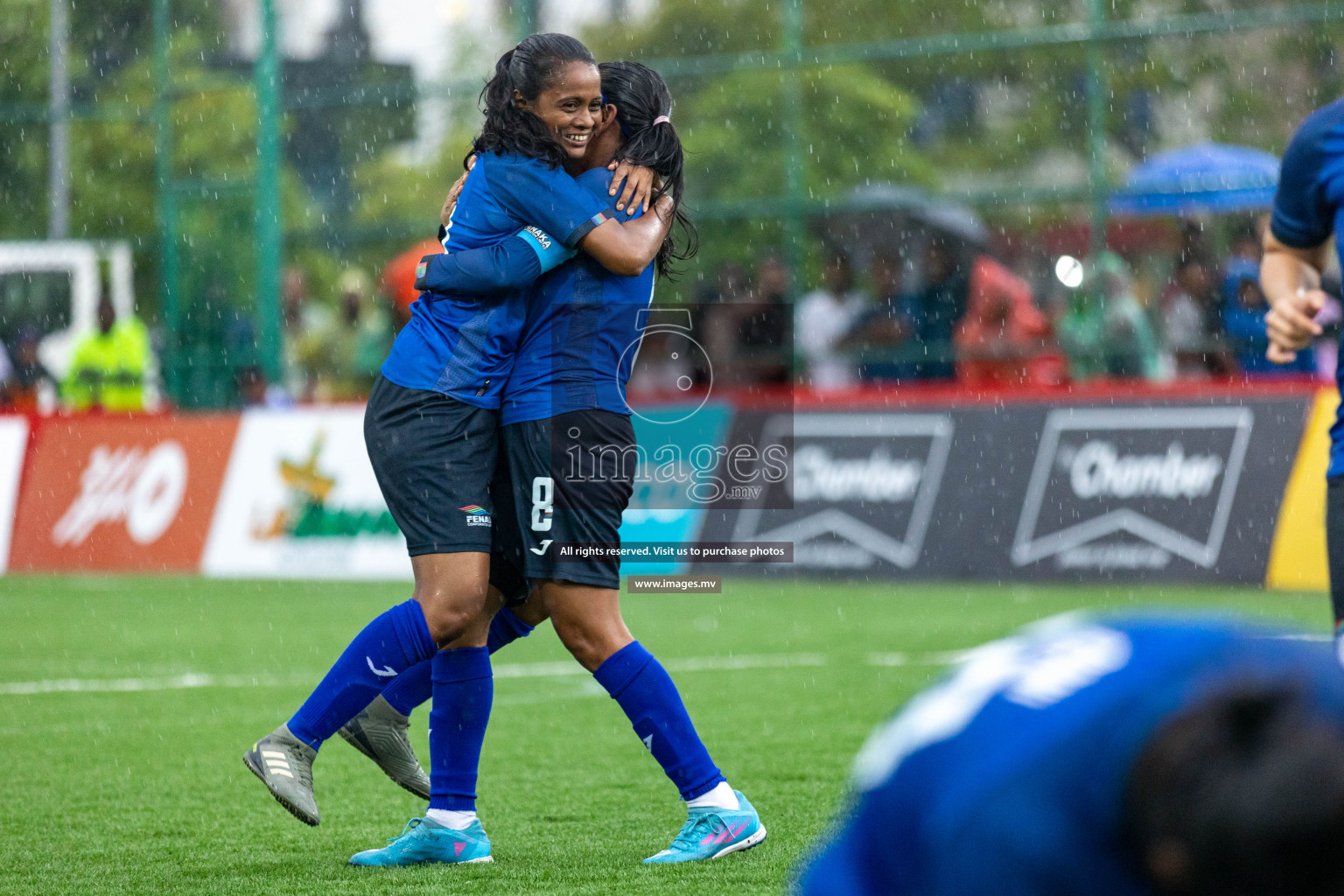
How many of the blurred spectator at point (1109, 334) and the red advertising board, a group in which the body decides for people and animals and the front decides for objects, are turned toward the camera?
2

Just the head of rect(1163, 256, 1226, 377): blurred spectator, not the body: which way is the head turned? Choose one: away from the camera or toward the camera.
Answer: toward the camera

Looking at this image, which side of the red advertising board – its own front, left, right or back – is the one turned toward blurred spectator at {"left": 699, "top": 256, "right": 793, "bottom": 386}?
left

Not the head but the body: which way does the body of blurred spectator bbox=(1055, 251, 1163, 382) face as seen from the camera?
toward the camera

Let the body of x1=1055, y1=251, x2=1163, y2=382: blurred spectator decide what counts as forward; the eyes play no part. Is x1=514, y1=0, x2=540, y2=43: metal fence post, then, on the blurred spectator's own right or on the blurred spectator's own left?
on the blurred spectator's own right

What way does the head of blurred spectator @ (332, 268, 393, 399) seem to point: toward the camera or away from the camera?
toward the camera

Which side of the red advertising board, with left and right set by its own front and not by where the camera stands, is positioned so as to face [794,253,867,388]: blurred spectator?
left

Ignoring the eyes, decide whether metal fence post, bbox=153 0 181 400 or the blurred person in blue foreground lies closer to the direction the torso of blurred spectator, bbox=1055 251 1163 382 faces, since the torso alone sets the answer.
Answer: the blurred person in blue foreground

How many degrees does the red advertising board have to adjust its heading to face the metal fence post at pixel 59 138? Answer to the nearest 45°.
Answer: approximately 180°

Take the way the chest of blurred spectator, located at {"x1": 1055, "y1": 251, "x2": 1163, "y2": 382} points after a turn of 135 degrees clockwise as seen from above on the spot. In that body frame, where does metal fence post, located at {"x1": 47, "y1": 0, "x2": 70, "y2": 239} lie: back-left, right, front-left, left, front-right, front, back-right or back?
front

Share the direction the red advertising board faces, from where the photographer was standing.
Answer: facing the viewer
